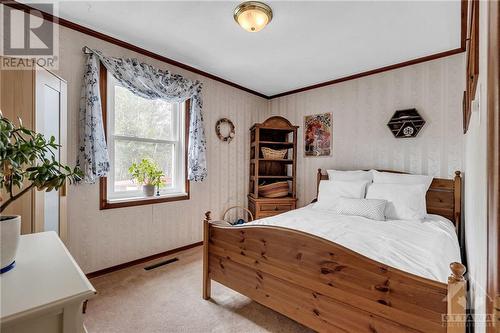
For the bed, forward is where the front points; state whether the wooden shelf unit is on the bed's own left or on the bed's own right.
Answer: on the bed's own right

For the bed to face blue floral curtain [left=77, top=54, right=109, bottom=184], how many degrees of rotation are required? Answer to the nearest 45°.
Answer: approximately 45° to its right

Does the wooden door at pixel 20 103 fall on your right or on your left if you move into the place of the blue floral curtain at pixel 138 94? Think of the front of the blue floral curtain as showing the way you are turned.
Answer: on your right

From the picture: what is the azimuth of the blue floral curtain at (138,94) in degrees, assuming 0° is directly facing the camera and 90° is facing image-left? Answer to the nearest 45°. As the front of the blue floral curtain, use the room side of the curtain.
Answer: approximately 315°

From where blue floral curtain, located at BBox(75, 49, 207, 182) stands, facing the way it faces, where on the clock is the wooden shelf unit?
The wooden shelf unit is roughly at 10 o'clock from the blue floral curtain.

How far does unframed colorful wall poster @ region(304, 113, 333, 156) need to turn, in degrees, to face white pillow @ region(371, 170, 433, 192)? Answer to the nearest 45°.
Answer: approximately 90° to its left

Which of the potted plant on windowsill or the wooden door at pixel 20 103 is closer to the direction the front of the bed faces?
the wooden door

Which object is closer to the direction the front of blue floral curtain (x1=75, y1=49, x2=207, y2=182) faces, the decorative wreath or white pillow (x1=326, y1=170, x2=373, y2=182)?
the white pillow

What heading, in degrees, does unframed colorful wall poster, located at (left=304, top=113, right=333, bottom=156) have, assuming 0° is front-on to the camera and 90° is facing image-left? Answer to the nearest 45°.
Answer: approximately 45°
